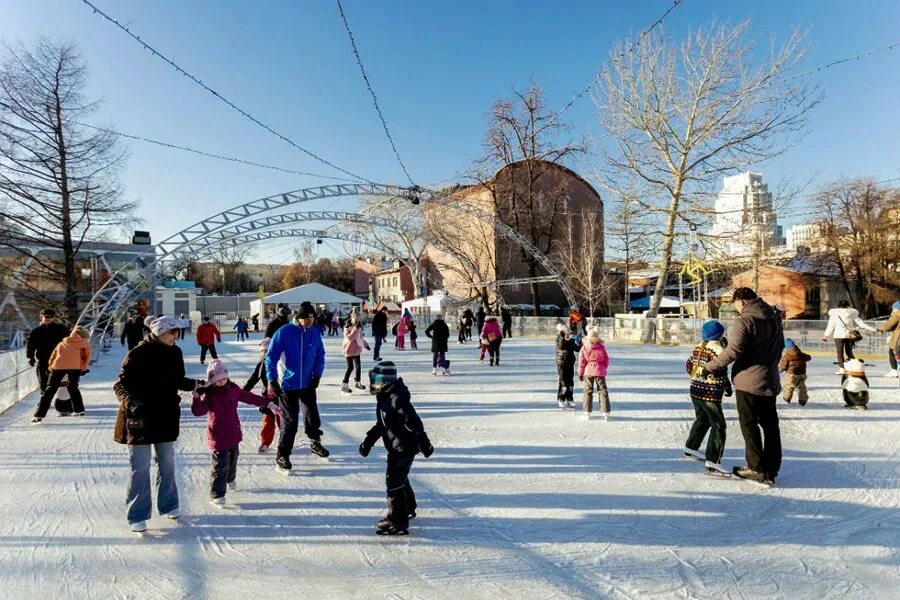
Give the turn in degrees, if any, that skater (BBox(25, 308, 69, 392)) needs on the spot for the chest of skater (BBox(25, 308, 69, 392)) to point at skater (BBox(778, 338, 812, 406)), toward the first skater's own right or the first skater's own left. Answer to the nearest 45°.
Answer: approximately 45° to the first skater's own left

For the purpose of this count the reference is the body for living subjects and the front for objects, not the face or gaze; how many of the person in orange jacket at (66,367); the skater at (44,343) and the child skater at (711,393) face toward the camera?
1

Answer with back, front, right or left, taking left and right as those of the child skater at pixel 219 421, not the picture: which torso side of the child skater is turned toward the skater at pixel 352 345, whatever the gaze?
back

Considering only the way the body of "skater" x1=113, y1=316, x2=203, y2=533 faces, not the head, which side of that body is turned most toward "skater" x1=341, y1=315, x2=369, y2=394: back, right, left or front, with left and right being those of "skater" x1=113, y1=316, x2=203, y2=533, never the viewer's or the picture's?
left

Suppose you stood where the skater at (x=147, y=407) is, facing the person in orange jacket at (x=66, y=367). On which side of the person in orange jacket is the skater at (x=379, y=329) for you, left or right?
right

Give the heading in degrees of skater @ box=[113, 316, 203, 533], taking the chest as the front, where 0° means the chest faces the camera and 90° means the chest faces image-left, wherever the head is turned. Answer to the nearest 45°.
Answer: approximately 315°

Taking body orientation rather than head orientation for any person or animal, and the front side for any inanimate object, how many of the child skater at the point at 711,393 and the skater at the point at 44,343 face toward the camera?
1
